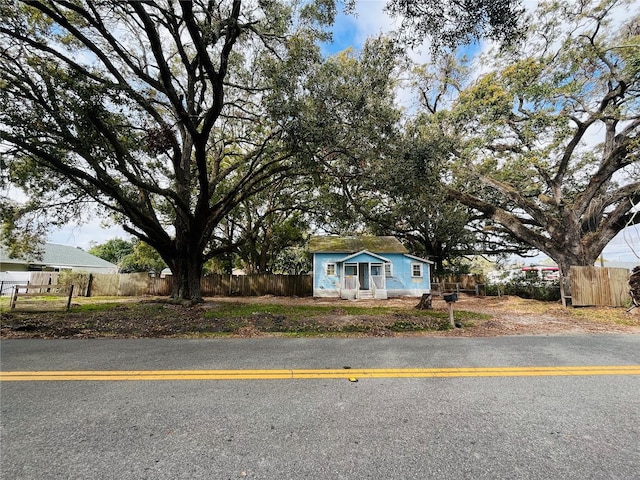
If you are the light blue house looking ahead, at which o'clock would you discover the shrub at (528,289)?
The shrub is roughly at 9 o'clock from the light blue house.

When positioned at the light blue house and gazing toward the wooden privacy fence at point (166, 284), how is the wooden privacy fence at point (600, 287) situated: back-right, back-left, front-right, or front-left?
back-left

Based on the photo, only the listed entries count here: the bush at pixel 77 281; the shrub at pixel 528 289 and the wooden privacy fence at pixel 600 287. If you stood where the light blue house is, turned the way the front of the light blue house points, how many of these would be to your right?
1

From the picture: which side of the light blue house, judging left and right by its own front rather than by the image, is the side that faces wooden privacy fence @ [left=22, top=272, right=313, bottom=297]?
right

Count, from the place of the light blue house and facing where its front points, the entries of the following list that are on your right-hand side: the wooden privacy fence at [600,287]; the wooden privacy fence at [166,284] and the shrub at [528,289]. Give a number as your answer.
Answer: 1

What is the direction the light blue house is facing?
toward the camera

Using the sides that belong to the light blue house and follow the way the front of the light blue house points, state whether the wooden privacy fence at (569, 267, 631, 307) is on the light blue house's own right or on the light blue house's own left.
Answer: on the light blue house's own left

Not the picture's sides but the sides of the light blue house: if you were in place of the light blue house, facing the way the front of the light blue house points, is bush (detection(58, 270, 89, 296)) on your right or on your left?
on your right
